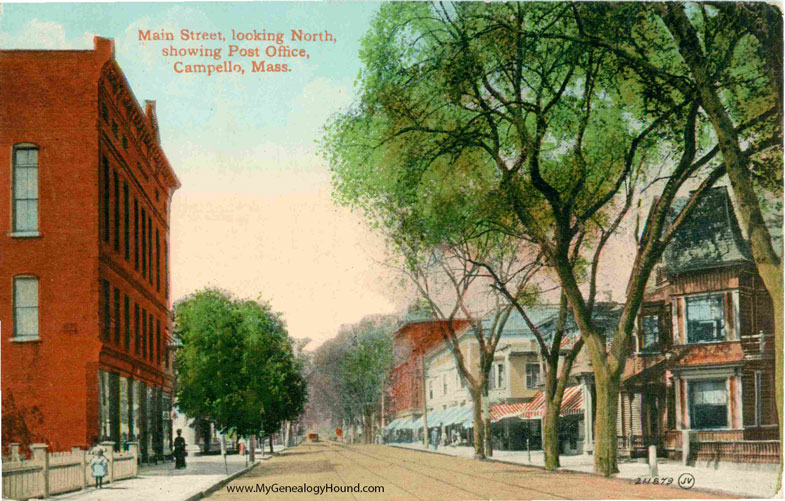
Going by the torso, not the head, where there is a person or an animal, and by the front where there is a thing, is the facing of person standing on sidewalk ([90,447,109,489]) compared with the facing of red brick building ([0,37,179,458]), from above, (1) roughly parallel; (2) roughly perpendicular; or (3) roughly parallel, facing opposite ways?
roughly perpendicular

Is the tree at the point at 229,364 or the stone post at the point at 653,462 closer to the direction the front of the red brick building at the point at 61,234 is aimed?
the stone post

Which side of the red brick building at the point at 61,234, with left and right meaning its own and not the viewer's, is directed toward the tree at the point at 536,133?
front

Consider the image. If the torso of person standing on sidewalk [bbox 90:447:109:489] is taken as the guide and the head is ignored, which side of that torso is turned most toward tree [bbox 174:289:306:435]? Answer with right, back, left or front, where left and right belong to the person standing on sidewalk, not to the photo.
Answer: back

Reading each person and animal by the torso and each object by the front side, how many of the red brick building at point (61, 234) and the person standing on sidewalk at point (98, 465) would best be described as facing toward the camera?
1

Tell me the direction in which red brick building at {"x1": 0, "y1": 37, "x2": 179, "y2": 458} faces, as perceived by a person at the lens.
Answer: facing to the right of the viewer

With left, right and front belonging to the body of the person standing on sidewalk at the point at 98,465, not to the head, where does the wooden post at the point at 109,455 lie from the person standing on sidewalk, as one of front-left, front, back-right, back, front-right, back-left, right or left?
back

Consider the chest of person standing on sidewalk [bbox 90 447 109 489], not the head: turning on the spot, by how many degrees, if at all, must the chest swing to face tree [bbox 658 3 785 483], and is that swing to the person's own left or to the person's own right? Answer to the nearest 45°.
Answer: approximately 45° to the person's own left

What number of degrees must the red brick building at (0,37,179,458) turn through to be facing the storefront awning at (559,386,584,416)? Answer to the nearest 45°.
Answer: approximately 45° to its left

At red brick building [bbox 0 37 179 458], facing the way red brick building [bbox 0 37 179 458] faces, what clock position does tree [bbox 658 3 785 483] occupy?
The tree is roughly at 1 o'clock from the red brick building.
